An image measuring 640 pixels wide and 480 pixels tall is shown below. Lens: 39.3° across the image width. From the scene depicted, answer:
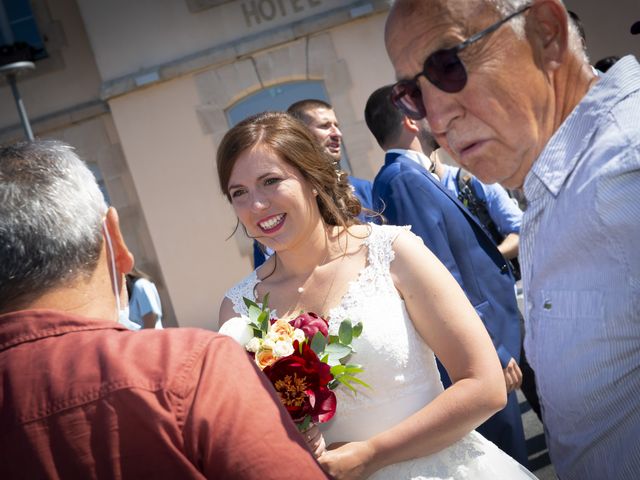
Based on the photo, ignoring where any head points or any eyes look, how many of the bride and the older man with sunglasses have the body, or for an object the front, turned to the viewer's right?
0

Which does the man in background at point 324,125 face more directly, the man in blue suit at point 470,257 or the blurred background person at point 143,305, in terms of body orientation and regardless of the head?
the man in blue suit

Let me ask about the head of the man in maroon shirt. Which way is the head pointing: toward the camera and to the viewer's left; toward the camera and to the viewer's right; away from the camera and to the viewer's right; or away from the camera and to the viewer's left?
away from the camera and to the viewer's right

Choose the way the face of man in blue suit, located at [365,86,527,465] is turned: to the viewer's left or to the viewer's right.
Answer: to the viewer's right

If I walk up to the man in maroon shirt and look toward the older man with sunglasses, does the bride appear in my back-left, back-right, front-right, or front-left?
front-left

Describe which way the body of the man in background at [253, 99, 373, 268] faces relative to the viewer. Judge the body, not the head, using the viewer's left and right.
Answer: facing the viewer and to the right of the viewer

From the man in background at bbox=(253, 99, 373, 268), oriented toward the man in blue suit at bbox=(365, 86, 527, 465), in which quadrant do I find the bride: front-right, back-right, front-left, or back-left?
front-right

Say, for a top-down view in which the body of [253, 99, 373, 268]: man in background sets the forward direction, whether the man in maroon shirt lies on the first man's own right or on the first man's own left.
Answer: on the first man's own right

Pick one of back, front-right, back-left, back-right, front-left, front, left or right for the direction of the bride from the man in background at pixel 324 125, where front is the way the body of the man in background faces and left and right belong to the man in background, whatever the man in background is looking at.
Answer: front-right

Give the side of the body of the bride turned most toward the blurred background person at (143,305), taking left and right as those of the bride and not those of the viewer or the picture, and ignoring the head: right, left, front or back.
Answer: right

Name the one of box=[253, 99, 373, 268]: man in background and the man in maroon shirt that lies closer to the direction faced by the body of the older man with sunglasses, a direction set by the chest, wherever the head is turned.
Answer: the man in maroon shirt

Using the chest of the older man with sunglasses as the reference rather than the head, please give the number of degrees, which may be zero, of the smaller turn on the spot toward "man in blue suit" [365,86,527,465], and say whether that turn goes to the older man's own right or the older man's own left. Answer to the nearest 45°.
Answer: approximately 135° to the older man's own right

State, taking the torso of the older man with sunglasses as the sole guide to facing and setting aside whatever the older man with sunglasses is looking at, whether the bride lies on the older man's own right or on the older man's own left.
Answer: on the older man's own right

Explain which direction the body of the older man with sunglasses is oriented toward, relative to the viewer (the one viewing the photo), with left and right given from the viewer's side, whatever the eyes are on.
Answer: facing the viewer and to the left of the viewer

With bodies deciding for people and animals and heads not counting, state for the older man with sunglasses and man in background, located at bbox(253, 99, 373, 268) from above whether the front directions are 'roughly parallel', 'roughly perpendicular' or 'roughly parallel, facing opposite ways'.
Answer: roughly perpendicular

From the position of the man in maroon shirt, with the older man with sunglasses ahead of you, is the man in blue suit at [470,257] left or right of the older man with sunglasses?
left
